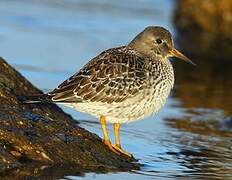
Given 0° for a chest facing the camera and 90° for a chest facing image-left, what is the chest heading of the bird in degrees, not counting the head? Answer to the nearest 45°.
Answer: approximately 270°

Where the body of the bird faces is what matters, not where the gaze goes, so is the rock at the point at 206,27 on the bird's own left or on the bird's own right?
on the bird's own left
